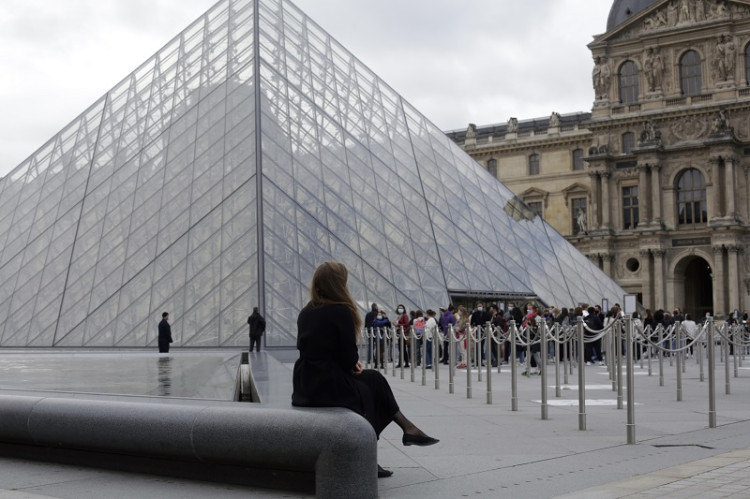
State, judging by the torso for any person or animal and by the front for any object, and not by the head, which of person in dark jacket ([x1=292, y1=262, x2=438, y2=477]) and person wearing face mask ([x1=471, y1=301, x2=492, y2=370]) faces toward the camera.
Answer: the person wearing face mask

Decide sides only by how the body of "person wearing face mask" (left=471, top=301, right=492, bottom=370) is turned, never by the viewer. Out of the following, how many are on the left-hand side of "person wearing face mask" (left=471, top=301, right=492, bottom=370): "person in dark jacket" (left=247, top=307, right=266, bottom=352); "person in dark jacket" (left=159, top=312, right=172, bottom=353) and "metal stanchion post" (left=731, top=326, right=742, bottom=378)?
1

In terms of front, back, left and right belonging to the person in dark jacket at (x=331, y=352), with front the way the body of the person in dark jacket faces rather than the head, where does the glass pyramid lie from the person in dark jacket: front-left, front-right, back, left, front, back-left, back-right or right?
front-left

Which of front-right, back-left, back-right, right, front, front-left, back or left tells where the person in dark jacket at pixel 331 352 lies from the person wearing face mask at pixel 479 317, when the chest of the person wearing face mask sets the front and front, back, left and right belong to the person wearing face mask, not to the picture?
front

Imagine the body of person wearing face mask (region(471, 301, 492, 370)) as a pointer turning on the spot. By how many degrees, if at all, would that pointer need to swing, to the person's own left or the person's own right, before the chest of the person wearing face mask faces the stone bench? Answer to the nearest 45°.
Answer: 0° — they already face it

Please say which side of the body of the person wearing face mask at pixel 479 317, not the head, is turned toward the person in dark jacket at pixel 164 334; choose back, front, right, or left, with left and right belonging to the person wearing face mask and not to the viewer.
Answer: right

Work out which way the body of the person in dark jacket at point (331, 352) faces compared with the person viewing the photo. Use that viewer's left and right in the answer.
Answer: facing away from the viewer and to the right of the viewer

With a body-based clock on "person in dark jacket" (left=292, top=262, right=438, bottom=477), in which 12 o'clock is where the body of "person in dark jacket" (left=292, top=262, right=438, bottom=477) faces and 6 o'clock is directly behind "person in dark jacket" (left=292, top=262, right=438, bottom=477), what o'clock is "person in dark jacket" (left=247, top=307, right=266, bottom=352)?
"person in dark jacket" (left=247, top=307, right=266, bottom=352) is roughly at 10 o'clock from "person in dark jacket" (left=292, top=262, right=438, bottom=477).

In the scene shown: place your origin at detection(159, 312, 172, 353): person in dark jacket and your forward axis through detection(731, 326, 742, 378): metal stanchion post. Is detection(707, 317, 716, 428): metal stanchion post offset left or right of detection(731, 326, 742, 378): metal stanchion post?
right

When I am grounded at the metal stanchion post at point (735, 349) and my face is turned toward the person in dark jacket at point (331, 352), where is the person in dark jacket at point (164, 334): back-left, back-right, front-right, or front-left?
front-right

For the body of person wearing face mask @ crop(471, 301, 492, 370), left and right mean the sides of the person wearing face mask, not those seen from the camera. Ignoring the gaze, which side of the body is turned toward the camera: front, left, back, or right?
front

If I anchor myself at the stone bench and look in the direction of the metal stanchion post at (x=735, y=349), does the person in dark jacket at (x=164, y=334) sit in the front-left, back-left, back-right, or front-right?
front-left
